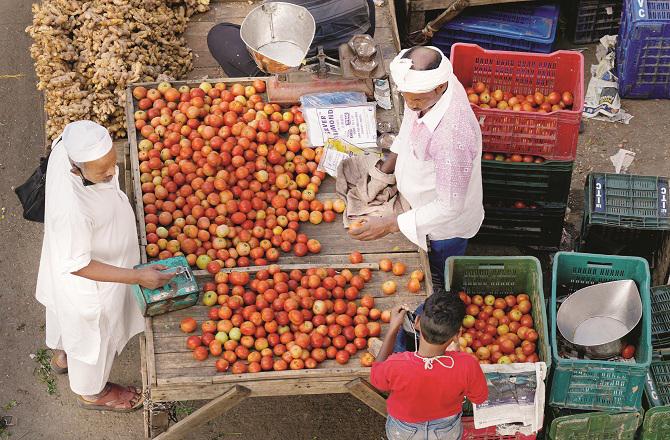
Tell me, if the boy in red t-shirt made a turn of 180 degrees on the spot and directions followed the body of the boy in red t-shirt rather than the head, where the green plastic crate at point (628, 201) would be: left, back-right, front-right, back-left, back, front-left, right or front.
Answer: back-left

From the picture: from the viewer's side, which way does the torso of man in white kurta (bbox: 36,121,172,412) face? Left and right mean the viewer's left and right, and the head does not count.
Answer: facing to the right of the viewer

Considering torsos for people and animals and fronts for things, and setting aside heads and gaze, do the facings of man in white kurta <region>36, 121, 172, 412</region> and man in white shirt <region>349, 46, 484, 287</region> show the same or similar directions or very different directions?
very different directions

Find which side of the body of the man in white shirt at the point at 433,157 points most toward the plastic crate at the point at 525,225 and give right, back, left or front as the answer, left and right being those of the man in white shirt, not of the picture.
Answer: back

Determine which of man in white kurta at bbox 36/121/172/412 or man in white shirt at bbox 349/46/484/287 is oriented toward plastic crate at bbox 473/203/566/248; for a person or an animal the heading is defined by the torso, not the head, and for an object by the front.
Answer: man in white kurta at bbox 36/121/172/412

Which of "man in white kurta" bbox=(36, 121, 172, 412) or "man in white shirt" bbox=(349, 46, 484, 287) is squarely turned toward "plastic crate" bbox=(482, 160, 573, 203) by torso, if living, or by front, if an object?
"man in white kurta" bbox=(36, 121, 172, 412)

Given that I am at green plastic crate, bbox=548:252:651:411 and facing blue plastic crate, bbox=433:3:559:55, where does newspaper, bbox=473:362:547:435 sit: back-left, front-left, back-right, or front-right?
back-left

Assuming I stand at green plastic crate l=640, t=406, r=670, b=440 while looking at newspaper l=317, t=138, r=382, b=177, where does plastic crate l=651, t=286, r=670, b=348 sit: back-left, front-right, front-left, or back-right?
front-right

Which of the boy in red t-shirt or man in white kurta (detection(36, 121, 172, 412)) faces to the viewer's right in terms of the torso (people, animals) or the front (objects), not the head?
the man in white kurta

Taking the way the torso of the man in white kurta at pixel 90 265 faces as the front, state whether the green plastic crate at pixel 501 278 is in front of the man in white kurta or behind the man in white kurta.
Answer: in front

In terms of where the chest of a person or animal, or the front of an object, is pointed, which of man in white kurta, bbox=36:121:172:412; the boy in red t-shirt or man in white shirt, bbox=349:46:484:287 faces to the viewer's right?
man in white kurta, bbox=36:121:172:412

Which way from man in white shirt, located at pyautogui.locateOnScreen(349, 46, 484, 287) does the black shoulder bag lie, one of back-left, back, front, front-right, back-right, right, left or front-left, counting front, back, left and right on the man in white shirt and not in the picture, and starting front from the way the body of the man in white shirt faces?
front-right

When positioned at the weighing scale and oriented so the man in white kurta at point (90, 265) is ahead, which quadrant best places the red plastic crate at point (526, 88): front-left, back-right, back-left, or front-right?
back-left

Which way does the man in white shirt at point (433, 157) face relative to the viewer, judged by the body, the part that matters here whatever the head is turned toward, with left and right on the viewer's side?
facing the viewer and to the left of the viewer

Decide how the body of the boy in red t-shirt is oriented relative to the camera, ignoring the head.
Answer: away from the camera
